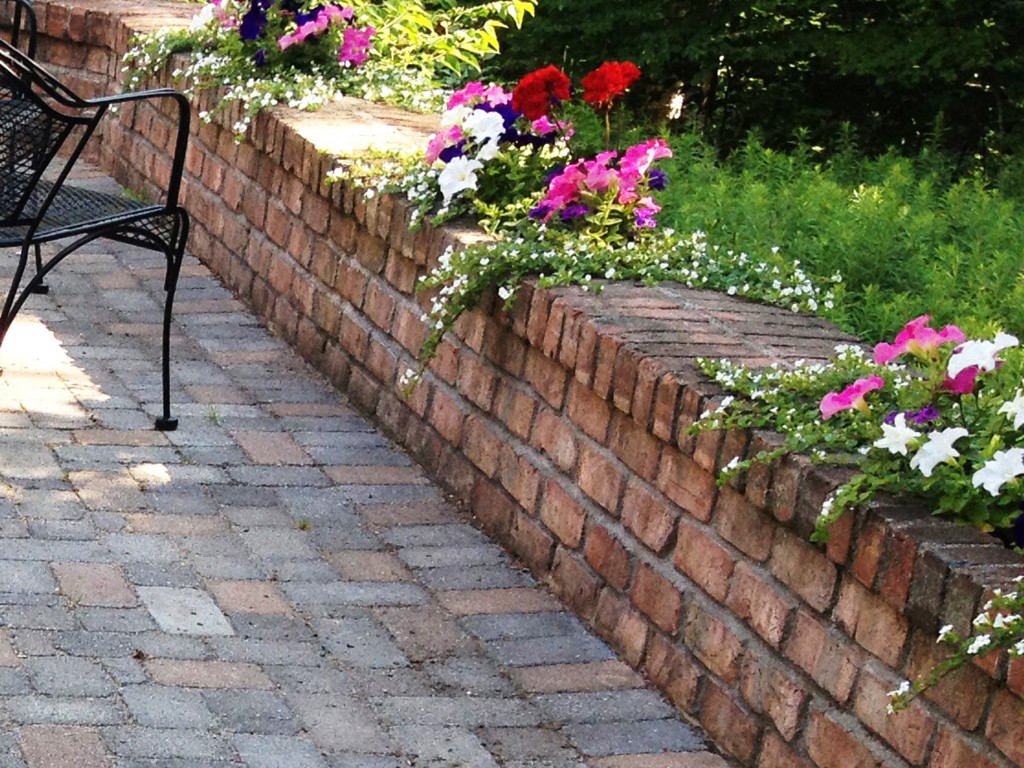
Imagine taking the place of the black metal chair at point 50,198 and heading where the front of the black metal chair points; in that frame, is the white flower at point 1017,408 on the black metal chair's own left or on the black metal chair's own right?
on the black metal chair's own right

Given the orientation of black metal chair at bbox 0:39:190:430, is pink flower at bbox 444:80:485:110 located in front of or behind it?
in front

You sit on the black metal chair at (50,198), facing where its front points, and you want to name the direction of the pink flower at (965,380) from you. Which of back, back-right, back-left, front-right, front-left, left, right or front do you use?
right

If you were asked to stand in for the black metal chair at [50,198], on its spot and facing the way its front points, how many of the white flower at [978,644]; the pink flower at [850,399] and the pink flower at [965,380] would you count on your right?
3

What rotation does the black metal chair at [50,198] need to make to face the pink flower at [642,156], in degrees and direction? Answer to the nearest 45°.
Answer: approximately 45° to its right

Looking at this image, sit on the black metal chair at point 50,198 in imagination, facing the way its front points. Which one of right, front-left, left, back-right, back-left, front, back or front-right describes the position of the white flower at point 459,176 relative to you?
front-right

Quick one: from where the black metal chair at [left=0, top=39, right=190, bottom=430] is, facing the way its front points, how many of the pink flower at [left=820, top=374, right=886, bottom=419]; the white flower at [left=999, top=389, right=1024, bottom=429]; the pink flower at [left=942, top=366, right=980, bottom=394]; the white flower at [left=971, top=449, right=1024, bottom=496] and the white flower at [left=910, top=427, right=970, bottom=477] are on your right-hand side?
5

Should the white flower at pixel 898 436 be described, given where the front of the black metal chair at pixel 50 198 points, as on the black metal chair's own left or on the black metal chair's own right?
on the black metal chair's own right

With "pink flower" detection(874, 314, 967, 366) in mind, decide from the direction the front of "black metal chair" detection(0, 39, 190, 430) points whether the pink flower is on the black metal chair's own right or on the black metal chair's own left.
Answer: on the black metal chair's own right

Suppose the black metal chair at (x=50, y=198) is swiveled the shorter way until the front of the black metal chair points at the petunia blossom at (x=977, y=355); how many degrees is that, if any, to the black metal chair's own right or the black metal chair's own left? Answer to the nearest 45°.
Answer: approximately 90° to the black metal chair's own right

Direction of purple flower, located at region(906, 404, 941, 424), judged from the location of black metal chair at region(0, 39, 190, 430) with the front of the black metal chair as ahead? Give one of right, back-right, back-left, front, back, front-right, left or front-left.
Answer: right

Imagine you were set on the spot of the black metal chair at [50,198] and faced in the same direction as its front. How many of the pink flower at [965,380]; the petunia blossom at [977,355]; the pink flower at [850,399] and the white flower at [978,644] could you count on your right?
4

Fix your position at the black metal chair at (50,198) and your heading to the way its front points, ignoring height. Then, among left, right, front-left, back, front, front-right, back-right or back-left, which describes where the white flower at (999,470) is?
right

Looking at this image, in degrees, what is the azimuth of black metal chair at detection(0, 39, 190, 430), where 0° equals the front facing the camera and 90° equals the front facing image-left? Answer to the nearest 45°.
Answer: approximately 225°

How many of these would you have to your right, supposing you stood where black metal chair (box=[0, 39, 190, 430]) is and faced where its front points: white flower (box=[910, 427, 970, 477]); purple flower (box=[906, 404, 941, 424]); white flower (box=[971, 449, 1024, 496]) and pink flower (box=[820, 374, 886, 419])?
4

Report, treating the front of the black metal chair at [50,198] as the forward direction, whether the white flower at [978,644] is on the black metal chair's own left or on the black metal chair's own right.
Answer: on the black metal chair's own right

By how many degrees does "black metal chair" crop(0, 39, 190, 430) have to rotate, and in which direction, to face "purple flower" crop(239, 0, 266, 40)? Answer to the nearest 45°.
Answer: approximately 45° to its left
